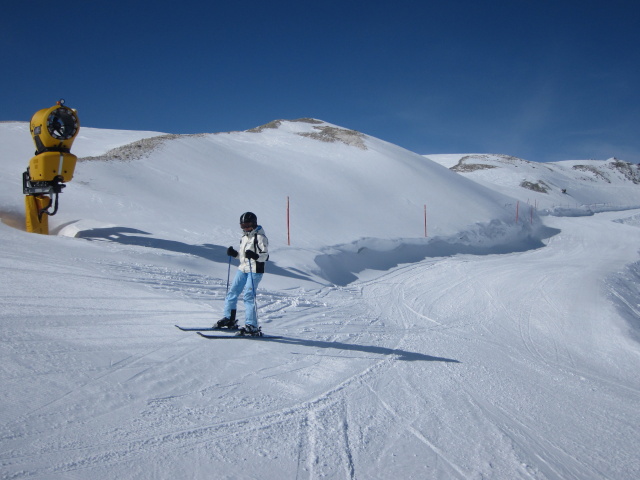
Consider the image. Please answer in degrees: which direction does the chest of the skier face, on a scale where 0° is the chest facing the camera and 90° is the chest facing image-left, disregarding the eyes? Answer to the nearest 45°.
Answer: approximately 45°

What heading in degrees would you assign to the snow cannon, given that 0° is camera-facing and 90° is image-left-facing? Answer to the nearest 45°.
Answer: approximately 315°

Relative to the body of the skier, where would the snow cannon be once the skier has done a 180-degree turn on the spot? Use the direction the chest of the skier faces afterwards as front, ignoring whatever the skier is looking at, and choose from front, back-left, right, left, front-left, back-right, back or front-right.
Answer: left
